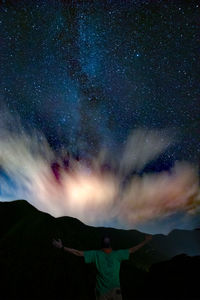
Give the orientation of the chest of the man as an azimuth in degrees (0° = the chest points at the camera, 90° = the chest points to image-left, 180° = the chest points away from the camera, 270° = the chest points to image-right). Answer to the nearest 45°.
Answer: approximately 180°
